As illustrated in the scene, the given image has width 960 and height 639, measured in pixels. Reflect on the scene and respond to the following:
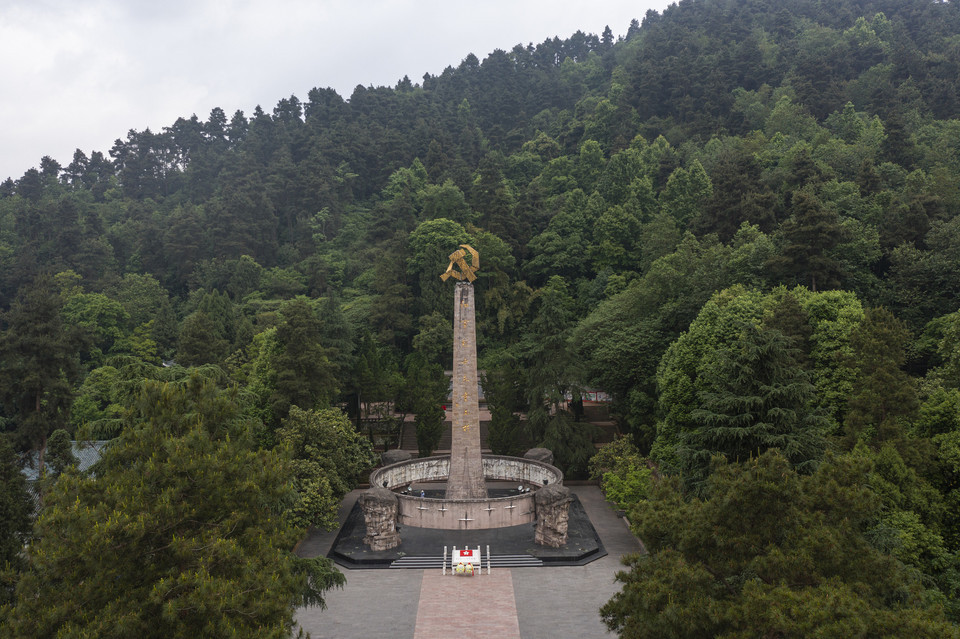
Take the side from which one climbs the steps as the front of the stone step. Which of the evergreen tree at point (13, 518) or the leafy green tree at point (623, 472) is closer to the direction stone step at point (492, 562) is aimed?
the evergreen tree

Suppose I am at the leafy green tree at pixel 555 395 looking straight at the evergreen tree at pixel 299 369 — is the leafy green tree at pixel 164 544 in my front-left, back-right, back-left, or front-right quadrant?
front-left

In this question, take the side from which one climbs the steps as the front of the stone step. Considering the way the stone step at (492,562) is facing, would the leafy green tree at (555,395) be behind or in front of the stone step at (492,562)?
behind

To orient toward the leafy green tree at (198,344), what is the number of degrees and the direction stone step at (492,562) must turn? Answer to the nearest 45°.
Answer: approximately 135° to its right

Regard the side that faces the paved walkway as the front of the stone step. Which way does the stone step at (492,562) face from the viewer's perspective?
toward the camera

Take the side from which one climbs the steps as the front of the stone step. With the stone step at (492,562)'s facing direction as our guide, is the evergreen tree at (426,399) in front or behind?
behind

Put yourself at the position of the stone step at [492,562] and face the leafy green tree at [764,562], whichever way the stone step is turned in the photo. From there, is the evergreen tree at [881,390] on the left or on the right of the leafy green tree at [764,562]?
left

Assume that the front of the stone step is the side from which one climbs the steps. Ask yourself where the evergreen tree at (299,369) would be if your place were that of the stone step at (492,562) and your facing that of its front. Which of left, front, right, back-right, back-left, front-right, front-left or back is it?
back-right

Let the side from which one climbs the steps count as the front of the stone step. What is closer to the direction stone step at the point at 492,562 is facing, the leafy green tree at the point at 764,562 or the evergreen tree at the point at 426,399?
the leafy green tree

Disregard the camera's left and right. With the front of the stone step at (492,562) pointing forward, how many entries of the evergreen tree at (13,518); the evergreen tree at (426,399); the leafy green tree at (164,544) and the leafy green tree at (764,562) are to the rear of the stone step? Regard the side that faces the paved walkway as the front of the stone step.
1

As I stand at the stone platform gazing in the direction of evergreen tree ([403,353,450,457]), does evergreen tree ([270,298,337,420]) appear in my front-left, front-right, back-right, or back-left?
front-left

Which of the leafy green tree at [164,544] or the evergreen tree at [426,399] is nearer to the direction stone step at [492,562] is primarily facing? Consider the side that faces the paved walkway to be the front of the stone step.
the leafy green tree
